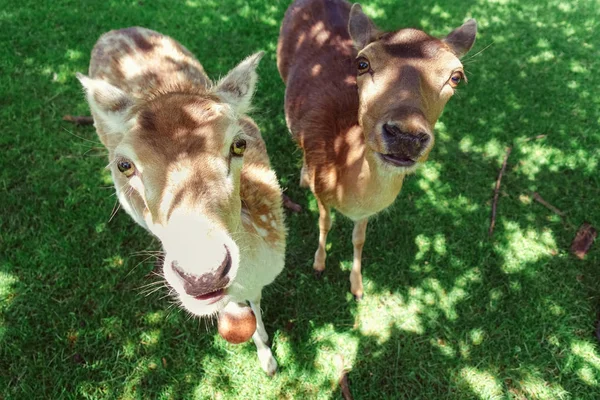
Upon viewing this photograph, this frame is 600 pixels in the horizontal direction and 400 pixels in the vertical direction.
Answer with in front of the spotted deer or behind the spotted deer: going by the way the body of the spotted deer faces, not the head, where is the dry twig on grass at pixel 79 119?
behind

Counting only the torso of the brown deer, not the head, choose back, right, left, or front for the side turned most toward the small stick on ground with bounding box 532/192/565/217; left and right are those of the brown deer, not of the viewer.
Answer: left

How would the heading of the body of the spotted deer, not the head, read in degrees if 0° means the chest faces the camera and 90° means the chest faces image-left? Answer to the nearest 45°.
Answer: approximately 0°

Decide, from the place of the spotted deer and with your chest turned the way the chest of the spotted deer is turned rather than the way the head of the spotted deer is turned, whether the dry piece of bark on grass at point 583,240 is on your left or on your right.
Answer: on your left

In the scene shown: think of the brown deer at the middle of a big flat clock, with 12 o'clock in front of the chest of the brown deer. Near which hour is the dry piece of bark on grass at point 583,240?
The dry piece of bark on grass is roughly at 10 o'clock from the brown deer.
